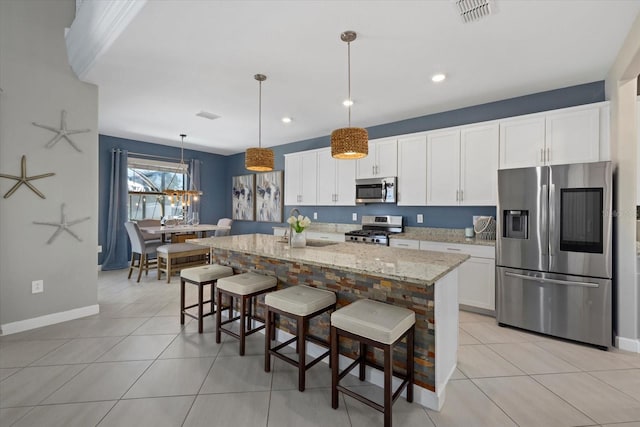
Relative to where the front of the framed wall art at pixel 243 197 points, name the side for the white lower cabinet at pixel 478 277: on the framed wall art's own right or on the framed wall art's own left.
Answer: on the framed wall art's own left

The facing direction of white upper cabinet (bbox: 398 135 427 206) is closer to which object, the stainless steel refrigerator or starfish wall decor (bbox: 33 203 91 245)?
the starfish wall decor

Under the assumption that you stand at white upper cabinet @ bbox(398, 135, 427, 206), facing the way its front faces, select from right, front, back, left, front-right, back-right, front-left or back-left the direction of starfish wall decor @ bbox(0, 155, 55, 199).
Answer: front

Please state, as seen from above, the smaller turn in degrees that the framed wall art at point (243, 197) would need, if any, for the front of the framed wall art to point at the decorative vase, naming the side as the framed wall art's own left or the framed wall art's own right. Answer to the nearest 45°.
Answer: approximately 45° to the framed wall art's own left

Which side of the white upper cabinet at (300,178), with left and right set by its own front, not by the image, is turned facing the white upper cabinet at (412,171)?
left

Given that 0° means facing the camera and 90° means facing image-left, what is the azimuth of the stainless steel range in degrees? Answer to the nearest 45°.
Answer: approximately 45°

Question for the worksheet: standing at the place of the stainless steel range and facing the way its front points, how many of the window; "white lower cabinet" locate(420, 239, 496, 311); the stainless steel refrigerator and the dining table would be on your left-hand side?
2

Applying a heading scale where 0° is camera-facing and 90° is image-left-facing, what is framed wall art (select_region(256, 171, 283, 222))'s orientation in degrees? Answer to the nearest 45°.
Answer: approximately 45°

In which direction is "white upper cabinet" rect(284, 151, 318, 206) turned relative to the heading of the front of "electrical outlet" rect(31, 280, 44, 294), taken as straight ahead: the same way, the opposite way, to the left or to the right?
to the right

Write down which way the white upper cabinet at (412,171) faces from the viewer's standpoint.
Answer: facing the viewer and to the left of the viewer

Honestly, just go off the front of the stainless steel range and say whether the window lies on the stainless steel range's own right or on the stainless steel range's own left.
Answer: on the stainless steel range's own right

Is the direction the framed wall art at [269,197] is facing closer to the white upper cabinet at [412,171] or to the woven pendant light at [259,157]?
the woven pendant light
